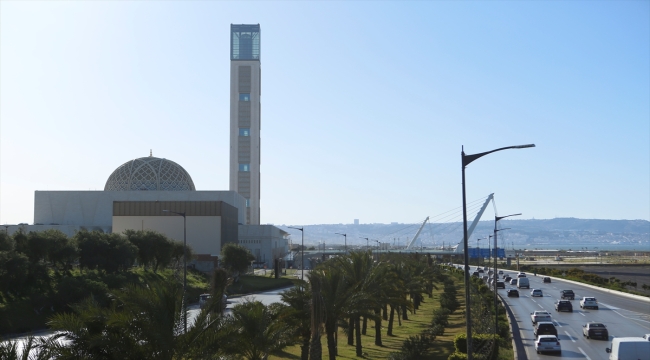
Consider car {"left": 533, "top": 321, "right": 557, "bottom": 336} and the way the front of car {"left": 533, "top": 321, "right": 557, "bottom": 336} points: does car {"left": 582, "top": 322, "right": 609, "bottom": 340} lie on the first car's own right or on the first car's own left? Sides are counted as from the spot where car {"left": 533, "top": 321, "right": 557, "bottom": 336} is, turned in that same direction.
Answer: on the first car's own right

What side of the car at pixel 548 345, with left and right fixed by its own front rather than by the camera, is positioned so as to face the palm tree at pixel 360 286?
left

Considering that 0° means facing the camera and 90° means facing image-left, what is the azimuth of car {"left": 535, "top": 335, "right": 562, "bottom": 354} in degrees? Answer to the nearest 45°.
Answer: approximately 180°

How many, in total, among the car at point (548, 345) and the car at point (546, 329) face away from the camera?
2

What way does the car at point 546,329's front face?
away from the camera

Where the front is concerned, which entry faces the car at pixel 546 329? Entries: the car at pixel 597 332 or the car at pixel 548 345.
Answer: the car at pixel 548 345

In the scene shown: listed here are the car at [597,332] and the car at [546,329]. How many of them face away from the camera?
2

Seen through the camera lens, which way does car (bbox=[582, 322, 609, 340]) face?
facing away from the viewer
